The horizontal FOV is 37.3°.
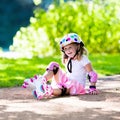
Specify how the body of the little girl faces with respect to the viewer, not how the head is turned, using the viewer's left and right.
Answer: facing the viewer and to the left of the viewer

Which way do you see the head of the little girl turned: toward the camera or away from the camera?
toward the camera
